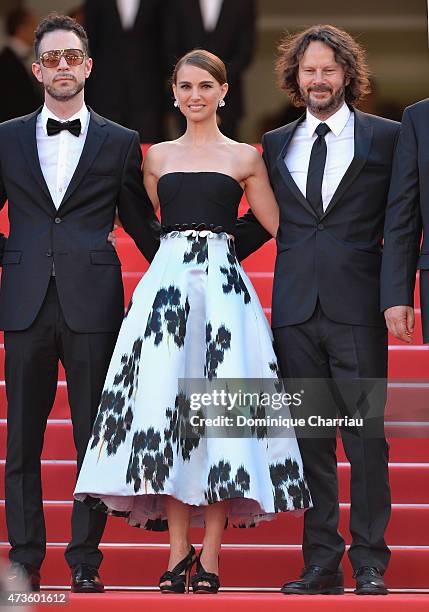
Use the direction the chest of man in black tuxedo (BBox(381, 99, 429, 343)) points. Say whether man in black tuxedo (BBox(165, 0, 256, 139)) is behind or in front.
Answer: behind

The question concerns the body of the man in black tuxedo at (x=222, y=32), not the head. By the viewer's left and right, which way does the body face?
facing the viewer

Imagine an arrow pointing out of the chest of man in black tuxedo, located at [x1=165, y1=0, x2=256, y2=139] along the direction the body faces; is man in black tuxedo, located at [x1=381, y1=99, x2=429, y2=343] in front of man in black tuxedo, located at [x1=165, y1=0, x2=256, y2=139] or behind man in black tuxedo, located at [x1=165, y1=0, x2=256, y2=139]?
in front

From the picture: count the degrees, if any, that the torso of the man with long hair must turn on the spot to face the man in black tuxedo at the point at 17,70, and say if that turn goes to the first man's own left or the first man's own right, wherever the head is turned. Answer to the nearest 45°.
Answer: approximately 135° to the first man's own right

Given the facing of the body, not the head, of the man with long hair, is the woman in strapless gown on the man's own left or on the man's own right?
on the man's own right

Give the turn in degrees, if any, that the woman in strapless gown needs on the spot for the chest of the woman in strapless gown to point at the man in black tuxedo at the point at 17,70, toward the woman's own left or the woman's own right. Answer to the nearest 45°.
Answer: approximately 180°

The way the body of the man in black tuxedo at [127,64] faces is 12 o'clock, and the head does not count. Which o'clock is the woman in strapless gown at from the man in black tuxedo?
The woman in strapless gown is roughly at 12 o'clock from the man in black tuxedo.

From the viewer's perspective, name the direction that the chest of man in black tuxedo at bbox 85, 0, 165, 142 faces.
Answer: toward the camera

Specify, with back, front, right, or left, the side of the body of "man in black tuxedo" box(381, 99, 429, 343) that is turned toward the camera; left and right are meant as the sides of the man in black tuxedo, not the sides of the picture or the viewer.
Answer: front
